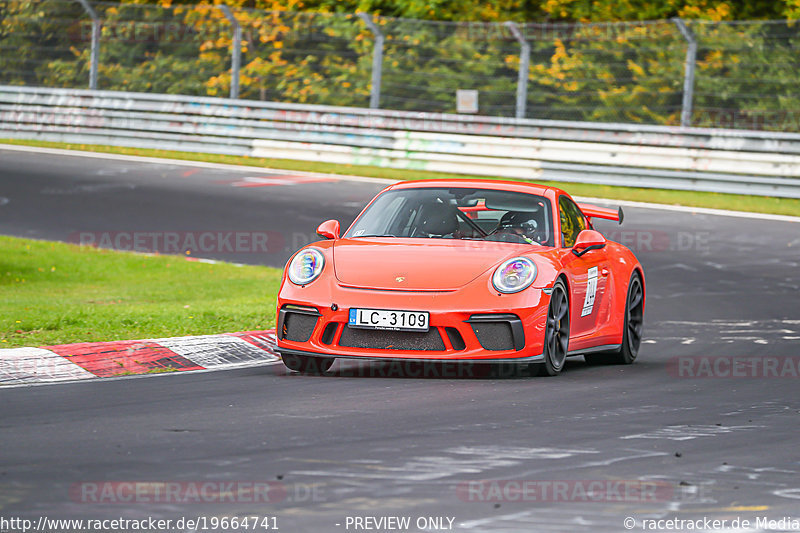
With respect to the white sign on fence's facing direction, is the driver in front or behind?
in front

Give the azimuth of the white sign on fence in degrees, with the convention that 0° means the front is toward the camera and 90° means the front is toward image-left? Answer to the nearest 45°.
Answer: approximately 0°

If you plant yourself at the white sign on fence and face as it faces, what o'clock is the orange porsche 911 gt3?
The orange porsche 911 gt3 is roughly at 12 o'clock from the white sign on fence.
